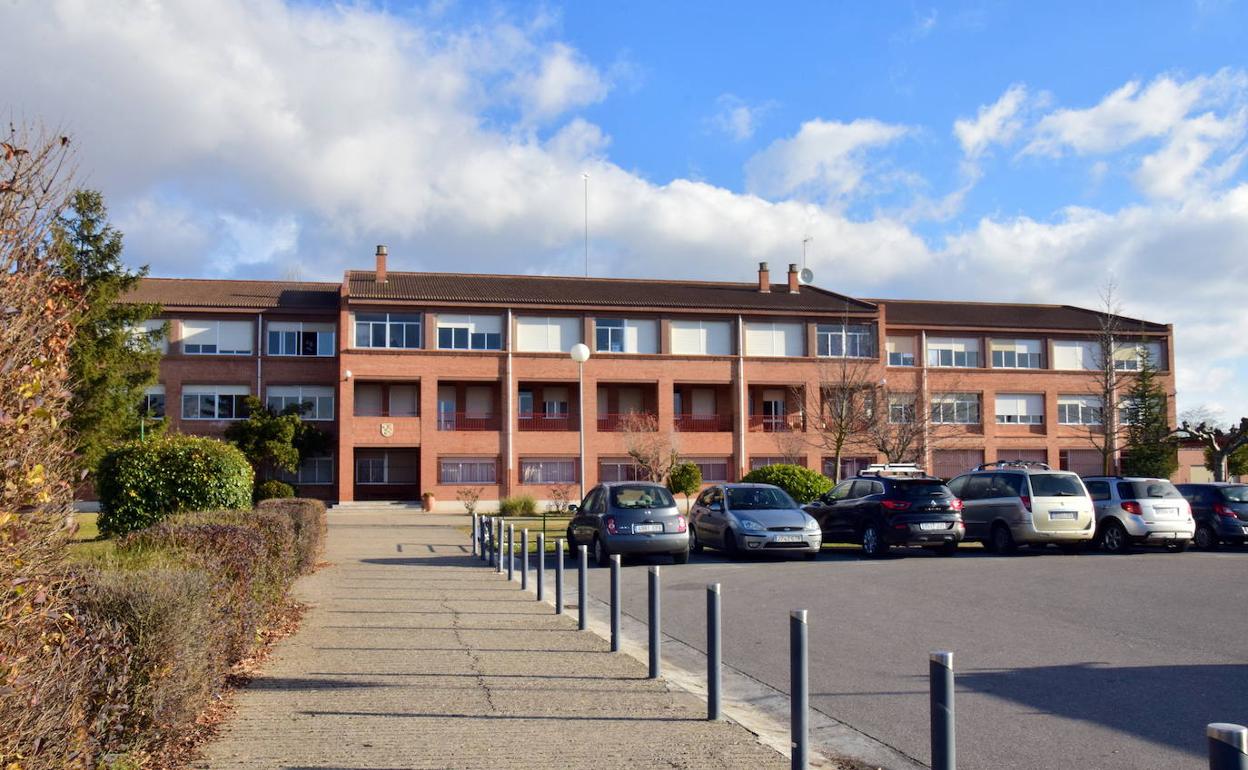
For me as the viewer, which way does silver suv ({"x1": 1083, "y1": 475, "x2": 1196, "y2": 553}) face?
facing away from the viewer and to the left of the viewer

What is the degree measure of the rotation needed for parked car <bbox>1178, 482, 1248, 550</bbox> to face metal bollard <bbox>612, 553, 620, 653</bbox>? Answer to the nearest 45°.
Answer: approximately 135° to its left

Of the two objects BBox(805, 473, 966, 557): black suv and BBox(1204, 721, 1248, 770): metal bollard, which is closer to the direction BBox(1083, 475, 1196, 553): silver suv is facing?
the black suv

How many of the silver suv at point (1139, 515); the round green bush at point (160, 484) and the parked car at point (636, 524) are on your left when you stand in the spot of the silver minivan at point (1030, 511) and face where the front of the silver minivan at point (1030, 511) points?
2

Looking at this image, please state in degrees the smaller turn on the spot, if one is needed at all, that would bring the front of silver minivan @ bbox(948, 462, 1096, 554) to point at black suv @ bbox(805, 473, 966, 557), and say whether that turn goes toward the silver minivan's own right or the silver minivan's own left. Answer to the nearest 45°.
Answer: approximately 90° to the silver minivan's own left

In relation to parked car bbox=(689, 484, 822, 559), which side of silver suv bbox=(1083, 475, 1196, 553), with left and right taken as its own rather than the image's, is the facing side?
left

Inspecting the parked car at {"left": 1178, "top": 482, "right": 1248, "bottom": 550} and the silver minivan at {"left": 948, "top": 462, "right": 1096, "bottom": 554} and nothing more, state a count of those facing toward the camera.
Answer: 0

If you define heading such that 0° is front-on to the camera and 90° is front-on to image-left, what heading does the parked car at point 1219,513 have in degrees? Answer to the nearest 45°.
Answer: approximately 135°

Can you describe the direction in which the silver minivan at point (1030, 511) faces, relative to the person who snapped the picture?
facing away from the viewer and to the left of the viewer

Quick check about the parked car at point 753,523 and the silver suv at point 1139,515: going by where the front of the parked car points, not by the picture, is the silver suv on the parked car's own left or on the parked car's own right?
on the parked car's own left
